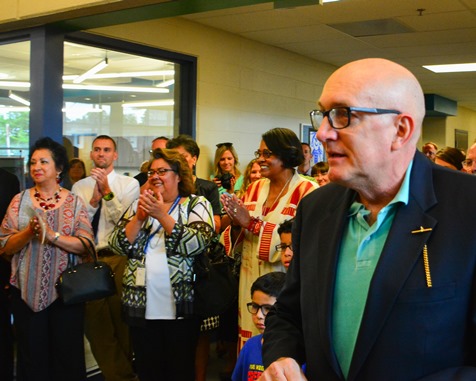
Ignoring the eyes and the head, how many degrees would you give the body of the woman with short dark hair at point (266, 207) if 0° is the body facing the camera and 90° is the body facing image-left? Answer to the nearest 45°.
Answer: approximately 45°

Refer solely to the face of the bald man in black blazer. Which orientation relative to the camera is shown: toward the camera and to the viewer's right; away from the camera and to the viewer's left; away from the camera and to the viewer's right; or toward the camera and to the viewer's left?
toward the camera and to the viewer's left

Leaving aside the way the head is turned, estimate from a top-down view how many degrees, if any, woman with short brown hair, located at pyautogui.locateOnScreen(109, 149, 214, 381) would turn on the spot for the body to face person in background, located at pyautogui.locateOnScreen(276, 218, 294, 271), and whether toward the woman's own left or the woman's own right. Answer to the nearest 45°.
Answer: approximately 90° to the woman's own left

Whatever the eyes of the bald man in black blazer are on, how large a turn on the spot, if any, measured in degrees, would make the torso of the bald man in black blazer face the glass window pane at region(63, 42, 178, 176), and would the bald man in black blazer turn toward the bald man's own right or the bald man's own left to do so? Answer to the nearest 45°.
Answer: approximately 90° to the bald man's own right

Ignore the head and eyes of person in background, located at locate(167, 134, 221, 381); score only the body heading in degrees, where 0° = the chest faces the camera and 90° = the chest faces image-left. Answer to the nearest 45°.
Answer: approximately 45°

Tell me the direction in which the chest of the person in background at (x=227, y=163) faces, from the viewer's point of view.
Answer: toward the camera
